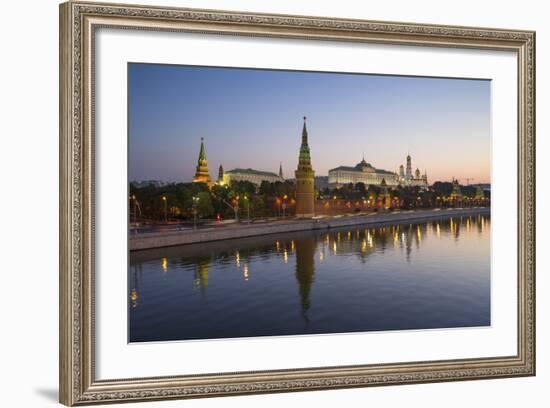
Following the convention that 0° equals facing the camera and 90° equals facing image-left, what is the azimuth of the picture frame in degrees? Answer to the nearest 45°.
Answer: approximately 315°
